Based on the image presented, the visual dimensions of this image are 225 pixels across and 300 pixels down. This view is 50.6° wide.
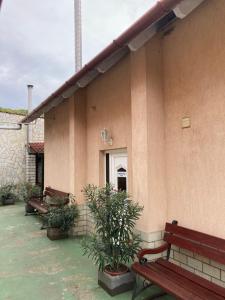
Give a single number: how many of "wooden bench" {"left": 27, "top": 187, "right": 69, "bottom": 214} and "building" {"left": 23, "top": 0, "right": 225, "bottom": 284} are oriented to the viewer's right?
0

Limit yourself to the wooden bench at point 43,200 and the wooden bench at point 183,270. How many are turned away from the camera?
0

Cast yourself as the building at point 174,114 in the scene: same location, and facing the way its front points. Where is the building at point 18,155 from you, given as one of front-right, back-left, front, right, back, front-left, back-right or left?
right

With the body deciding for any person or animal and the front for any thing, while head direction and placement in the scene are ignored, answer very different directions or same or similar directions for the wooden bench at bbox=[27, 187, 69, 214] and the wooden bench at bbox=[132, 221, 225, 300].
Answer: same or similar directions

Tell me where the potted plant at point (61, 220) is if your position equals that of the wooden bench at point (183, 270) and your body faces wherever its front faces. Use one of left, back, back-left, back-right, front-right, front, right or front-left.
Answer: right

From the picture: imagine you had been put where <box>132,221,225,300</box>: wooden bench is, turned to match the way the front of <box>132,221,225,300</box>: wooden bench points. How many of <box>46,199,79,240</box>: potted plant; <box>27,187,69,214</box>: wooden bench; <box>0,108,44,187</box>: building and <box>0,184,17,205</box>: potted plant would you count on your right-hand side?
4

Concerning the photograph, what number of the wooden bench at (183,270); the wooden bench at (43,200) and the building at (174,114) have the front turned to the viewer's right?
0

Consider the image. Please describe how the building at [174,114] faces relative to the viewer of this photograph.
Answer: facing the viewer and to the left of the viewer

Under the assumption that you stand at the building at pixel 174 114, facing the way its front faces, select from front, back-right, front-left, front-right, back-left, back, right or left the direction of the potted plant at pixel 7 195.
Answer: right

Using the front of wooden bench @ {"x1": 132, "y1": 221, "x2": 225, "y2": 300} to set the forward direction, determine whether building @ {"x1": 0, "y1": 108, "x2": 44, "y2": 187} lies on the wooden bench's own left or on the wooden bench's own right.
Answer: on the wooden bench's own right

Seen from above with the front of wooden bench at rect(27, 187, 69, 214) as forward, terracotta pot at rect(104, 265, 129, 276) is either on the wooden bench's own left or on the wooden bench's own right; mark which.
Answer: on the wooden bench's own left
